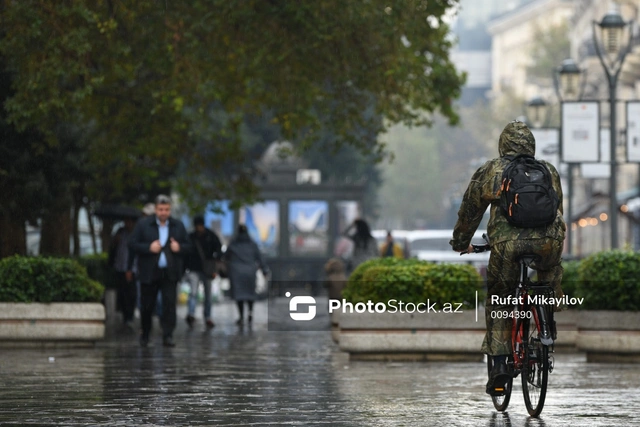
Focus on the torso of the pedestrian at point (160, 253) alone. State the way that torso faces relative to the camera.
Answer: toward the camera

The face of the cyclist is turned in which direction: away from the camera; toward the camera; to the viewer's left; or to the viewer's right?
away from the camera

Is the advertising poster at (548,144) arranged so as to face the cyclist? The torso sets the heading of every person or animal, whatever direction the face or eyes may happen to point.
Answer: yes

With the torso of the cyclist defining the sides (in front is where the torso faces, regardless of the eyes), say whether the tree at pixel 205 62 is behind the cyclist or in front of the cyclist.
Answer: in front

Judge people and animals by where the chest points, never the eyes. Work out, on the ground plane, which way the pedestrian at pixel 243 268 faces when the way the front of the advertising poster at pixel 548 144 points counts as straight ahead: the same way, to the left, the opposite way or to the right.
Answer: the opposite way

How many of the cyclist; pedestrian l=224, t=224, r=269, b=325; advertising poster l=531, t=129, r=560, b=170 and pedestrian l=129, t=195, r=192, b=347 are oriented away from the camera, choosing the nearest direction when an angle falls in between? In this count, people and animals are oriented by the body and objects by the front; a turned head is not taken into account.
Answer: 2

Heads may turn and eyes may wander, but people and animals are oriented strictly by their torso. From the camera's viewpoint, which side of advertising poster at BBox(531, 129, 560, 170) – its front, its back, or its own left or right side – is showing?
front

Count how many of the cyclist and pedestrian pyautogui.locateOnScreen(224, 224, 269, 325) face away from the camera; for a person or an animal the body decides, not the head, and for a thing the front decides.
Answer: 2

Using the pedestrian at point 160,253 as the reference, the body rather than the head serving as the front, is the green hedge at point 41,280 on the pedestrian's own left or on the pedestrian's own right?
on the pedestrian's own right

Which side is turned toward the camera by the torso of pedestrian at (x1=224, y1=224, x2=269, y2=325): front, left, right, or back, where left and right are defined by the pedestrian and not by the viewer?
back

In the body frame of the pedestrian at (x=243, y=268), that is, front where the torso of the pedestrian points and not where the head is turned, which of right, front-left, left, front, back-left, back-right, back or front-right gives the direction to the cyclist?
back

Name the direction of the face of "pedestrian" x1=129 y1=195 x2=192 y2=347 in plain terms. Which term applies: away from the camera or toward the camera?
toward the camera

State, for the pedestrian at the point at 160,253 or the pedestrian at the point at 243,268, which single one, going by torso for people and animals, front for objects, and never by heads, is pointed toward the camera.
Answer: the pedestrian at the point at 160,253

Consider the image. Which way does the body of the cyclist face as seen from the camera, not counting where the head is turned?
away from the camera

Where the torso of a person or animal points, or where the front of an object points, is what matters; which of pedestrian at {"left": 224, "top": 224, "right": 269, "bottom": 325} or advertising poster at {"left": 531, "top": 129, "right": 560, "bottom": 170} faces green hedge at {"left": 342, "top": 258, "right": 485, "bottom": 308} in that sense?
the advertising poster
